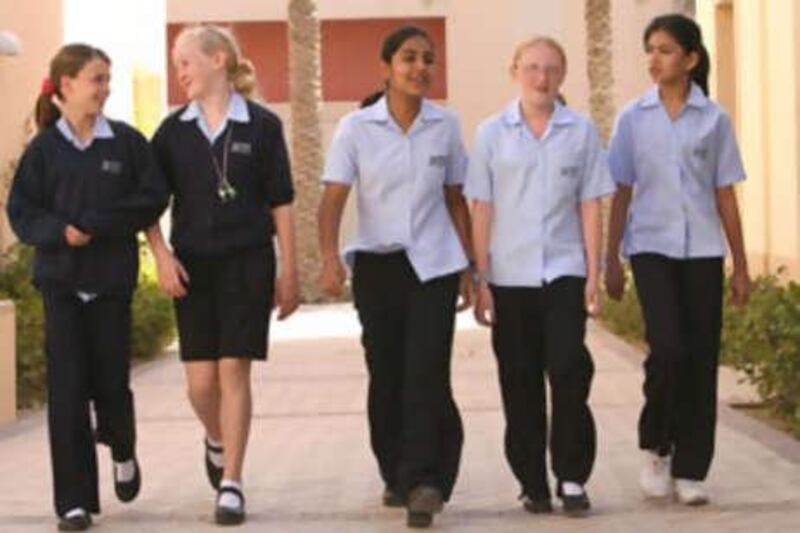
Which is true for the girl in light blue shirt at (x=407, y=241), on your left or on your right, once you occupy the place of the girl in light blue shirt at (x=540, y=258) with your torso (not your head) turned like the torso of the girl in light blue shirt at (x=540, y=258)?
on your right

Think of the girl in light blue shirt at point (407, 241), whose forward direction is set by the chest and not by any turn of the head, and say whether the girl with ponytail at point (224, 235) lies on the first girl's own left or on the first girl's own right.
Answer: on the first girl's own right

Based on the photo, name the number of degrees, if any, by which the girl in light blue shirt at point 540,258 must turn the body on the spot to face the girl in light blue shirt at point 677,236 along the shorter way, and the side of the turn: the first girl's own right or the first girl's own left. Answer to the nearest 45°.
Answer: approximately 90° to the first girl's own left

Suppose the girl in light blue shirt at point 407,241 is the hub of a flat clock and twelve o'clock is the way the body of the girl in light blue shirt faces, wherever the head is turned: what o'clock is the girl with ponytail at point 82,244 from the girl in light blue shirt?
The girl with ponytail is roughly at 3 o'clock from the girl in light blue shirt.

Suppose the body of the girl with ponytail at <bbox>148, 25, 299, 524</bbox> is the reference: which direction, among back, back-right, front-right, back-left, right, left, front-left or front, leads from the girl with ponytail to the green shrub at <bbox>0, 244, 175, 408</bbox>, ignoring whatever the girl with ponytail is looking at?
back

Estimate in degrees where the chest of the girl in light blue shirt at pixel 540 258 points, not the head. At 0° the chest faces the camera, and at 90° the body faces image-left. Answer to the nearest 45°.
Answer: approximately 0°

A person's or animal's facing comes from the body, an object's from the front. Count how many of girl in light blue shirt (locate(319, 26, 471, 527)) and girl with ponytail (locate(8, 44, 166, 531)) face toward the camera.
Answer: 2

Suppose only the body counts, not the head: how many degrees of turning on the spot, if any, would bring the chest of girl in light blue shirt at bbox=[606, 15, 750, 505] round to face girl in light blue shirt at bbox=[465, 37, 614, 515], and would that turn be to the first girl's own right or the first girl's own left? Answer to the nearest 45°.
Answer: approximately 45° to the first girl's own right

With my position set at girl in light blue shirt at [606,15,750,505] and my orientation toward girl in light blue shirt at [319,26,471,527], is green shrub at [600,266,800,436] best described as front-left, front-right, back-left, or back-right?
back-right
